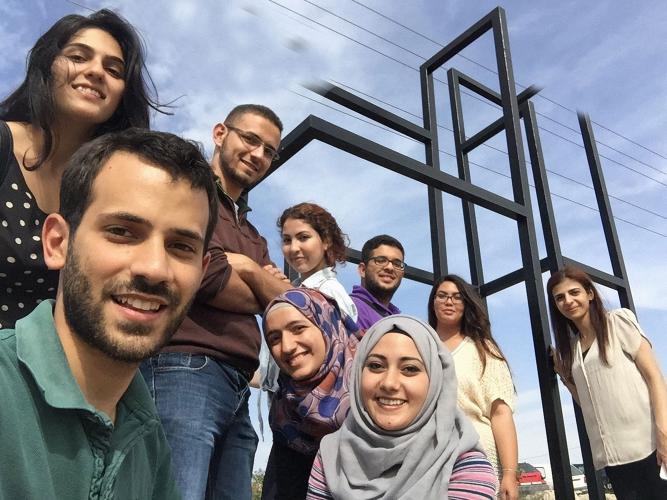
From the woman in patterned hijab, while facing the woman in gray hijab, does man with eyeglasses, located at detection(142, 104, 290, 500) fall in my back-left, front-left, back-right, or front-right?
back-right

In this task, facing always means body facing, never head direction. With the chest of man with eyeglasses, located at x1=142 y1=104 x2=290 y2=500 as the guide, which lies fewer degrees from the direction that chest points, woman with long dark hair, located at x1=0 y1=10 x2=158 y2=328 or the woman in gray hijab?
the woman in gray hijab

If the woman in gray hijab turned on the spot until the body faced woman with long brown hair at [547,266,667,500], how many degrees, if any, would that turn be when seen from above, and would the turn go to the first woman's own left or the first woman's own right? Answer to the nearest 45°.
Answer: approximately 135° to the first woman's own left

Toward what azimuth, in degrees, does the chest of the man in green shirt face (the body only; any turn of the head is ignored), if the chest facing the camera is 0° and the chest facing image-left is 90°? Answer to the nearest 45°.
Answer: approximately 315°

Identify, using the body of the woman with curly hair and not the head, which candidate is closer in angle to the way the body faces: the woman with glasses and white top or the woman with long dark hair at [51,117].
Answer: the woman with long dark hair

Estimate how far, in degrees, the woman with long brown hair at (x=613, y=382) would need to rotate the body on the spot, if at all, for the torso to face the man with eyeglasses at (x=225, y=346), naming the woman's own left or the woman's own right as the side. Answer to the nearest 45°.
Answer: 0° — they already face them
